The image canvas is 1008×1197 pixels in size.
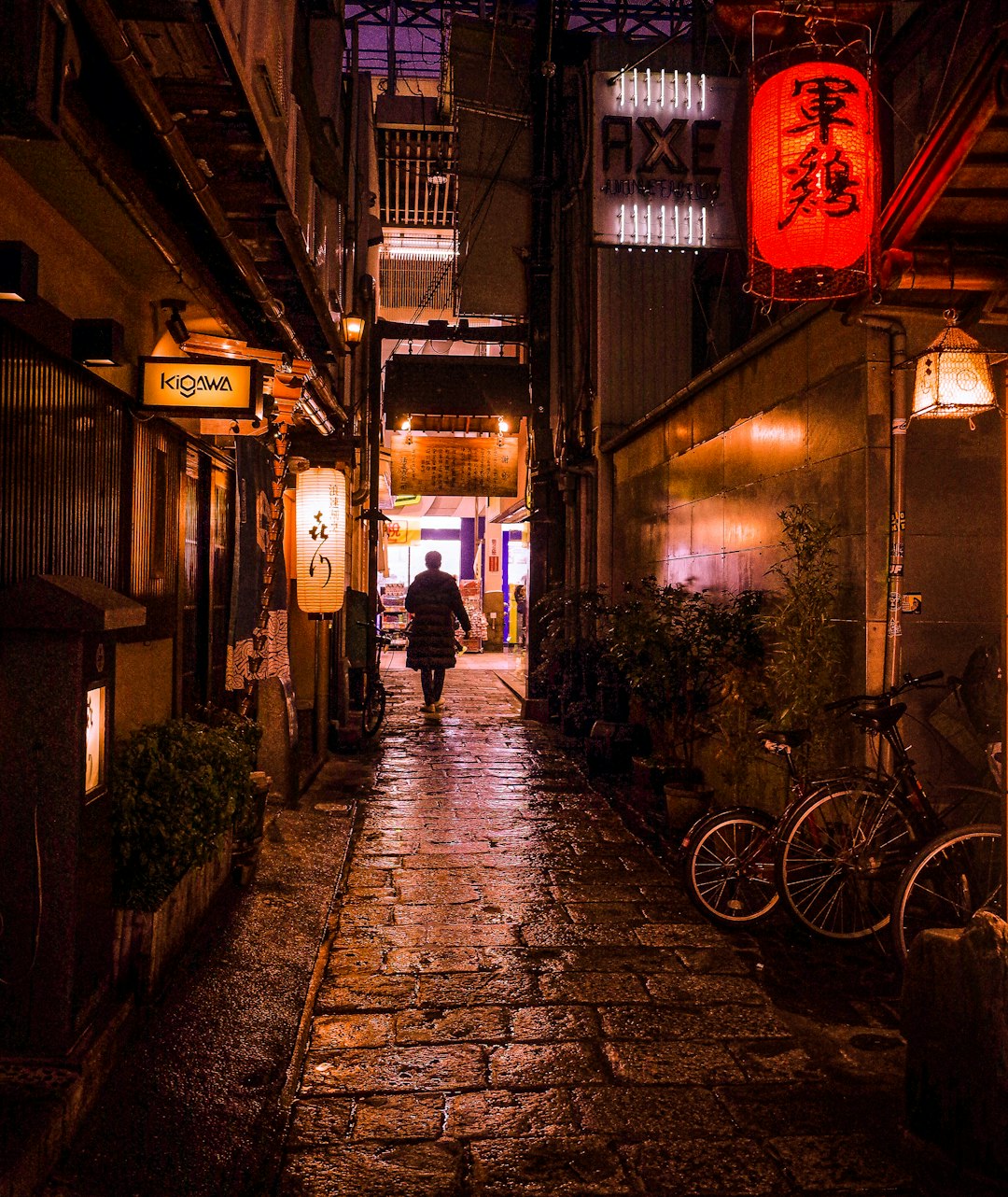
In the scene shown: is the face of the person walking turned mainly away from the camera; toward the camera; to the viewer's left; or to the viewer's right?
away from the camera

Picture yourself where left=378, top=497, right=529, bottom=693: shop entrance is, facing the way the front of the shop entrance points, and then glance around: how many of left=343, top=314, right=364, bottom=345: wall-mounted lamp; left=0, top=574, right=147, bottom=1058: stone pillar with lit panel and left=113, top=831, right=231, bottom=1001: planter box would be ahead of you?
3

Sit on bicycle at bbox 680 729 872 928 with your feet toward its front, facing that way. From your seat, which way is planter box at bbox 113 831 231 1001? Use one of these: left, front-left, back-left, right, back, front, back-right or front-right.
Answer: back-right

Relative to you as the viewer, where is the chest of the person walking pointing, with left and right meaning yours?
facing away from the viewer

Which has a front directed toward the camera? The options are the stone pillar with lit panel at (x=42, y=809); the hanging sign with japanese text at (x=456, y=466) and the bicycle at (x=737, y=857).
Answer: the hanging sign with japanese text

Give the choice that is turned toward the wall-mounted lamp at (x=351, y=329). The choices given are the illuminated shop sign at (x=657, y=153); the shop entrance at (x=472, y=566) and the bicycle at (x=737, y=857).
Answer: the shop entrance

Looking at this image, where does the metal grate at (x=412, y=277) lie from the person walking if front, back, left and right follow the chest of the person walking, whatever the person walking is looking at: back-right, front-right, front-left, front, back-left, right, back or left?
front

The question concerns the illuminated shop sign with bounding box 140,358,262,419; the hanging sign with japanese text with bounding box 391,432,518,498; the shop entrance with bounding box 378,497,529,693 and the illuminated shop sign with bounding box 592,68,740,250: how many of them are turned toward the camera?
4

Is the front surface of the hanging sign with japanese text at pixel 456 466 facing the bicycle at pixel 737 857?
yes

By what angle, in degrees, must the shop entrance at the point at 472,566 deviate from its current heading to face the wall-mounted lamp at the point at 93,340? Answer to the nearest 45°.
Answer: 0° — it already faces it

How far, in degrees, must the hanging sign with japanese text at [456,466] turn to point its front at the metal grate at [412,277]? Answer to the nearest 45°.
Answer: approximately 180°

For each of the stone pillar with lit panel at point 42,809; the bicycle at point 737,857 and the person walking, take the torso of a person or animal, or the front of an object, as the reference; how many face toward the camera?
0

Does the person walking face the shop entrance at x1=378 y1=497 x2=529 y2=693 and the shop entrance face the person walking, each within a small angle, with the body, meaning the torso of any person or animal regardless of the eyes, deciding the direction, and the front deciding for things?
yes

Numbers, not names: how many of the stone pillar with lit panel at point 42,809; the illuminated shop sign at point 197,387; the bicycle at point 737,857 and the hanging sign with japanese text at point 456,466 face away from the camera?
0

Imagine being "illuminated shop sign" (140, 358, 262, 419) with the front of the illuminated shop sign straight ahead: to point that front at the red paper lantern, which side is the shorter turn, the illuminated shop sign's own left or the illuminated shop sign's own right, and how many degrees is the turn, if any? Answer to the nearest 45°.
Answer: approximately 45° to the illuminated shop sign's own left

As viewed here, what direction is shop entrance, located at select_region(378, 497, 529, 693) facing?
toward the camera

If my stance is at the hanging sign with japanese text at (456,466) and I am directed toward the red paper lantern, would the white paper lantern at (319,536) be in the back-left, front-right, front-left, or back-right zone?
front-right

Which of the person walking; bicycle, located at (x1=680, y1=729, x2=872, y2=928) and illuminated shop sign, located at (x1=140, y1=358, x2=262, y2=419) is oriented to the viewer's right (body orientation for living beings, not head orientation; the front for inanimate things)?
the bicycle

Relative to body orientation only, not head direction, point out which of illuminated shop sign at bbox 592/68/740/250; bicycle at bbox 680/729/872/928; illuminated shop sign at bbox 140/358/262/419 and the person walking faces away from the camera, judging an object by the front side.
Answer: the person walking

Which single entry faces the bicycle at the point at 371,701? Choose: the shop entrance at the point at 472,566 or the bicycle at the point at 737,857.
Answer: the shop entrance
